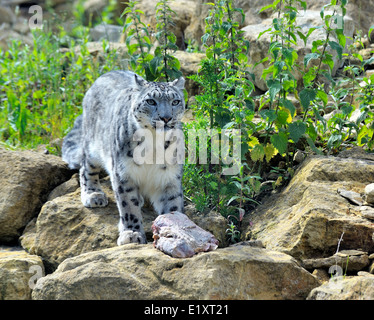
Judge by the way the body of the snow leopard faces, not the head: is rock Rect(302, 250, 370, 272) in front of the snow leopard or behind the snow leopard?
in front

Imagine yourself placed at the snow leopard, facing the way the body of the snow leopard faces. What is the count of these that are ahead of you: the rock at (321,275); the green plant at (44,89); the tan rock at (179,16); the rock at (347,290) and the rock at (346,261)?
3

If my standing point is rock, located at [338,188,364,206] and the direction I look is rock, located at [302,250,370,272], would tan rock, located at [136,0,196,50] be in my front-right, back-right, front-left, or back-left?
back-right

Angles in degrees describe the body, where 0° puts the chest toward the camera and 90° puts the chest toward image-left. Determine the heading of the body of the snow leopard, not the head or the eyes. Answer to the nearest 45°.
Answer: approximately 315°

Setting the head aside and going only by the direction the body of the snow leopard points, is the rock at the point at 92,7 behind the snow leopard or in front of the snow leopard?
behind

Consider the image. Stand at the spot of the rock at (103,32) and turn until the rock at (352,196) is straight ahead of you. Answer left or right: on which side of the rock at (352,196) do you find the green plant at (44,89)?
right

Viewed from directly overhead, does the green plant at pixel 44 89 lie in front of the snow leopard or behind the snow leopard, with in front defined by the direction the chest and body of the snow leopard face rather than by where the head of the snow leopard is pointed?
behind

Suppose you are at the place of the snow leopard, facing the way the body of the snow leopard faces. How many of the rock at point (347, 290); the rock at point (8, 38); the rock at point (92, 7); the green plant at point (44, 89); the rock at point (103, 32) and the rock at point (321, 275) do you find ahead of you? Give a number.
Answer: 2

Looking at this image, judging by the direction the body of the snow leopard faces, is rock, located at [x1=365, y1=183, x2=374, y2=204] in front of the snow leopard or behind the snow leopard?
in front

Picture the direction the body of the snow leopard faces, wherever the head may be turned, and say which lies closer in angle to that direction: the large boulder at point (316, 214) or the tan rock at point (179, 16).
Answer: the large boulder

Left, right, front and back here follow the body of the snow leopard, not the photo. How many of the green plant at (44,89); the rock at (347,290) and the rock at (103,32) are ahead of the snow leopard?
1
